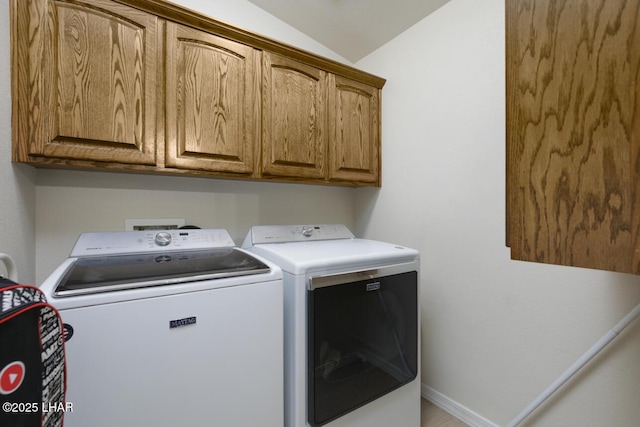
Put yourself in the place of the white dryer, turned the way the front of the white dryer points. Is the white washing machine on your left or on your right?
on your right

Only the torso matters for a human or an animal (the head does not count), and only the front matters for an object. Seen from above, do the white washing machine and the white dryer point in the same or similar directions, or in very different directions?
same or similar directions

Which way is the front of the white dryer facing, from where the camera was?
facing the viewer and to the right of the viewer

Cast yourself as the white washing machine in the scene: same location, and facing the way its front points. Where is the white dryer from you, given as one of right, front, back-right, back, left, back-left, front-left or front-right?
left

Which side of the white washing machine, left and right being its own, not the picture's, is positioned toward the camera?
front

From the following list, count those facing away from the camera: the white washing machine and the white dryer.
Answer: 0
